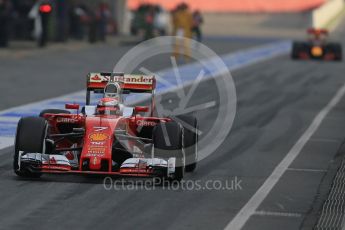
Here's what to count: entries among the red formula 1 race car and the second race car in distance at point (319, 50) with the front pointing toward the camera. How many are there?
2

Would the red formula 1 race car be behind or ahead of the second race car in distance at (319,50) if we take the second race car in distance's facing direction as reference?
ahead

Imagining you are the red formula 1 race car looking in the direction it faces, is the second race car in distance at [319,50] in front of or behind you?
behind

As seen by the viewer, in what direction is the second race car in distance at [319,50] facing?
toward the camera
